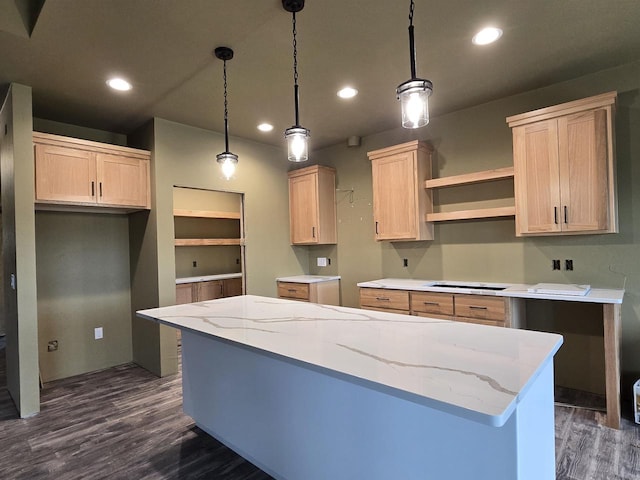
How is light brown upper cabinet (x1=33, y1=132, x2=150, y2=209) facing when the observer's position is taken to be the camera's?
facing the viewer and to the right of the viewer

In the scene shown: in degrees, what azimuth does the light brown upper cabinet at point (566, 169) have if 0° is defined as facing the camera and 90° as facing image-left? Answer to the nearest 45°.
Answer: approximately 45°

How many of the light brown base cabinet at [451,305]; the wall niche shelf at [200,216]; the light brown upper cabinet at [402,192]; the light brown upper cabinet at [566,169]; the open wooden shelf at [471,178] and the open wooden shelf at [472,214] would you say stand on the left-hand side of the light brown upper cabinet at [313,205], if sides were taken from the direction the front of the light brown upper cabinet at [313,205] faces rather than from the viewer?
5

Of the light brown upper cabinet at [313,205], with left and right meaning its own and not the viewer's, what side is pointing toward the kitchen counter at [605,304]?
left

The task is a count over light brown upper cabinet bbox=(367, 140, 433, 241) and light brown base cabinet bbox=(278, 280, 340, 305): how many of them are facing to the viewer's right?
0

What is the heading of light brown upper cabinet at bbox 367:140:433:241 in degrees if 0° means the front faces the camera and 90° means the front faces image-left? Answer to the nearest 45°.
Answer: approximately 45°

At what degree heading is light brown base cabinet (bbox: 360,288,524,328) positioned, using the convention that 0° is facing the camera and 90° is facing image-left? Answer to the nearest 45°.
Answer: approximately 45°

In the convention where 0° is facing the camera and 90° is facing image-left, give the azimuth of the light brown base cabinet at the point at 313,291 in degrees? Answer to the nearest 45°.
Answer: approximately 45°

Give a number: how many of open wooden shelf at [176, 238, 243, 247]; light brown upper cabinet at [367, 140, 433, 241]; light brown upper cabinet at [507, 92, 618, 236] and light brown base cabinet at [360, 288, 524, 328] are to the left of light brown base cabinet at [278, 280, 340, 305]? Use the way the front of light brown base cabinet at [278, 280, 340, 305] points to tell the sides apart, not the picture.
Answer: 3
